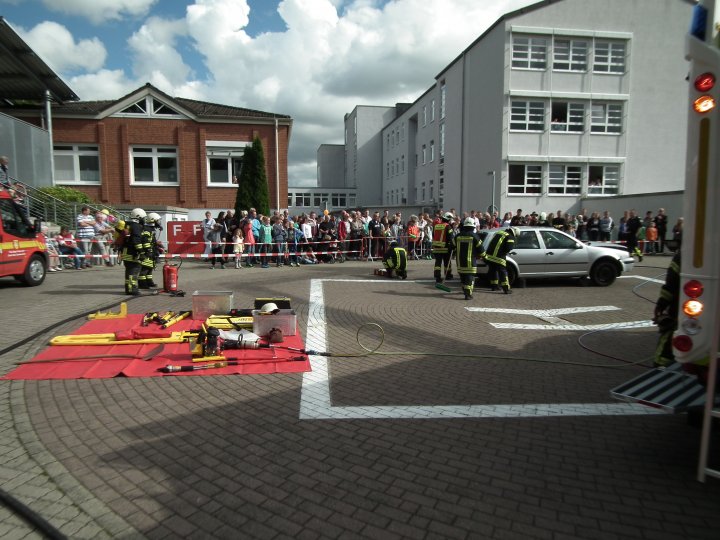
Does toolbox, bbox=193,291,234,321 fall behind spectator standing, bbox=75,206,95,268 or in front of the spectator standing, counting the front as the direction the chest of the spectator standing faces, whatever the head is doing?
in front

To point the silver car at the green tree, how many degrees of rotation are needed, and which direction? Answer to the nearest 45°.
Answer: approximately 135° to its left

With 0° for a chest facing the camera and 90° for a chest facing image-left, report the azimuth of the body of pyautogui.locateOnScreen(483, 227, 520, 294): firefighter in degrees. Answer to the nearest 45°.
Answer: approximately 225°

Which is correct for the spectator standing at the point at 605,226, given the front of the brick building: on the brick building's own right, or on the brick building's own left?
on the brick building's own left

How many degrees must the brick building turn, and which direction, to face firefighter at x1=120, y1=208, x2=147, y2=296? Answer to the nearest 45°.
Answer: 0° — it already faces them

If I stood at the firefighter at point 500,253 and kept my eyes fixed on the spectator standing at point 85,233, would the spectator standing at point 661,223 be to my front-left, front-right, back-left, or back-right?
back-right

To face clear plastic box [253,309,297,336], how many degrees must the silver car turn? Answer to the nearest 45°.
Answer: approximately 135° to its right

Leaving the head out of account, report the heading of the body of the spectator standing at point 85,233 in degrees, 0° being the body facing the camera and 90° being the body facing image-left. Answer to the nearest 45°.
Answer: approximately 315°
